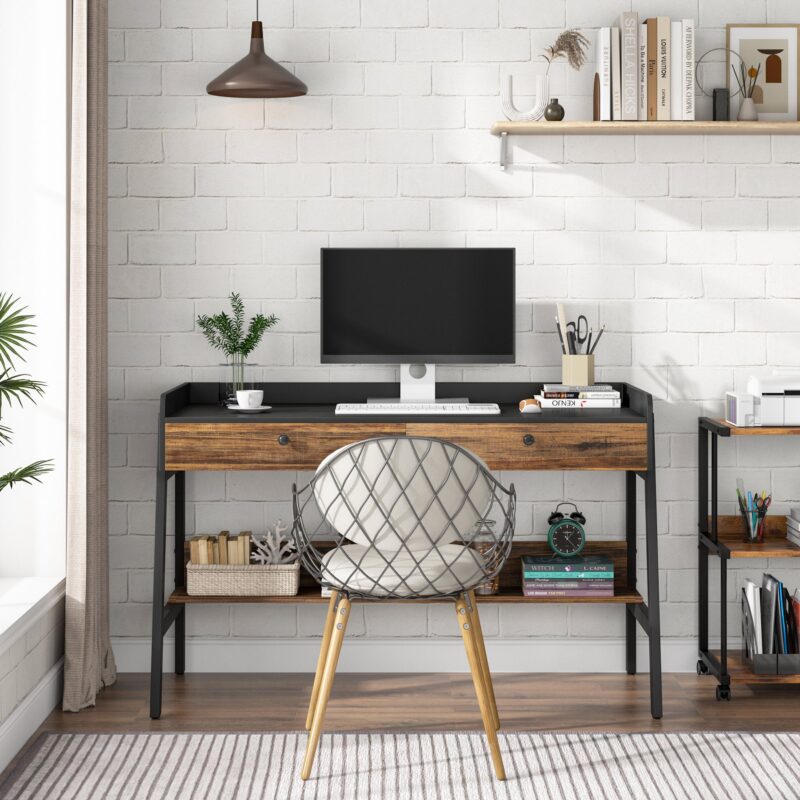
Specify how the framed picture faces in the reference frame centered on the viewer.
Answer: facing the viewer

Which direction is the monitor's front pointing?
toward the camera

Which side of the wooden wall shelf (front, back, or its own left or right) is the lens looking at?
front

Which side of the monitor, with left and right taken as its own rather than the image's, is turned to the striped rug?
front

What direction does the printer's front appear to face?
toward the camera
